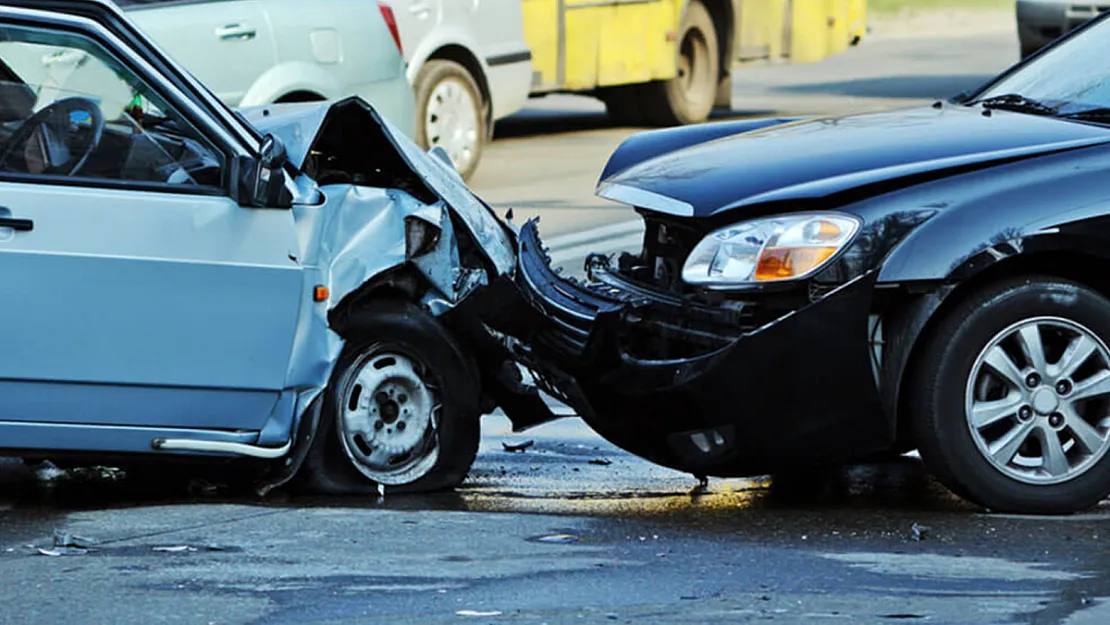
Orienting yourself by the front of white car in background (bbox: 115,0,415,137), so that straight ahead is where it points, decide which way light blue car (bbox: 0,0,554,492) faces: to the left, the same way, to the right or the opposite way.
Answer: the opposite way

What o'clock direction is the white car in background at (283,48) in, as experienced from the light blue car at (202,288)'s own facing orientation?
The white car in background is roughly at 9 o'clock from the light blue car.

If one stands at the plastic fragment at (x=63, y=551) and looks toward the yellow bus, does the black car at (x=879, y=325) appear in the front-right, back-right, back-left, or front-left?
front-right

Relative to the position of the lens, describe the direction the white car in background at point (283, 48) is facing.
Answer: facing to the left of the viewer

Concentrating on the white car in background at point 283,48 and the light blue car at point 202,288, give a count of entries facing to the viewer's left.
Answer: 1

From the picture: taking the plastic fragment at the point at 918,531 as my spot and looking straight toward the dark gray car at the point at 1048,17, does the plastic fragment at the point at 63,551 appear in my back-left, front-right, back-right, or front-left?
back-left

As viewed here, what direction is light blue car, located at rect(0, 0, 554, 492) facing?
to the viewer's right

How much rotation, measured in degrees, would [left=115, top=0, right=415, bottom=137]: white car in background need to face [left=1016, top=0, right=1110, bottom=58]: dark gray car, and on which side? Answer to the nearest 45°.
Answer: approximately 135° to its right

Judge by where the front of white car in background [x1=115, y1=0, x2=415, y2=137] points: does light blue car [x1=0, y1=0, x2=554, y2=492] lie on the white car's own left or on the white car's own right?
on the white car's own left

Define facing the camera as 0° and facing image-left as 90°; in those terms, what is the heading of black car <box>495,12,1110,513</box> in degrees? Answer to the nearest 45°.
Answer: approximately 45°
